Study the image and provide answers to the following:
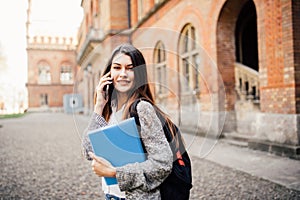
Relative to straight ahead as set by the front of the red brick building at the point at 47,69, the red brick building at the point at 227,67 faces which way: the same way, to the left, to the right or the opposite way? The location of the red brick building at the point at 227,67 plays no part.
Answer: to the right

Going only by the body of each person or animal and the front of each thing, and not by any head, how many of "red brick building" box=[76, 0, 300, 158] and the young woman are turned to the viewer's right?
0

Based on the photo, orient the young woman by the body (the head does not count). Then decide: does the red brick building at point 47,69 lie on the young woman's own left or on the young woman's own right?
on the young woman's own right

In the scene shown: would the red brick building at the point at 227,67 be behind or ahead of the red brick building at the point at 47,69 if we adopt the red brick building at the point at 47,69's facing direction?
ahead

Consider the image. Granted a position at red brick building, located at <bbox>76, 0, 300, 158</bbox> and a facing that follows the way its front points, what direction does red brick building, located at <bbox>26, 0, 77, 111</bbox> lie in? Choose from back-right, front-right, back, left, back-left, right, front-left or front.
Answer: right

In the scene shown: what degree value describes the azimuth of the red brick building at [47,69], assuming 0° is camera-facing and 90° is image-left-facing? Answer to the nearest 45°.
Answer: approximately 0°

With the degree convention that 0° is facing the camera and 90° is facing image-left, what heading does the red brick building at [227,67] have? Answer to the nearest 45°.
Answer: approximately 45°

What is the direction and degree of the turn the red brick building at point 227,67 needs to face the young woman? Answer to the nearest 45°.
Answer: approximately 45° to its left

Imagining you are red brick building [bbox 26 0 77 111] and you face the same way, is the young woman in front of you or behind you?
in front

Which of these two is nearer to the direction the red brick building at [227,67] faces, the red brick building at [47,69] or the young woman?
the young woman
